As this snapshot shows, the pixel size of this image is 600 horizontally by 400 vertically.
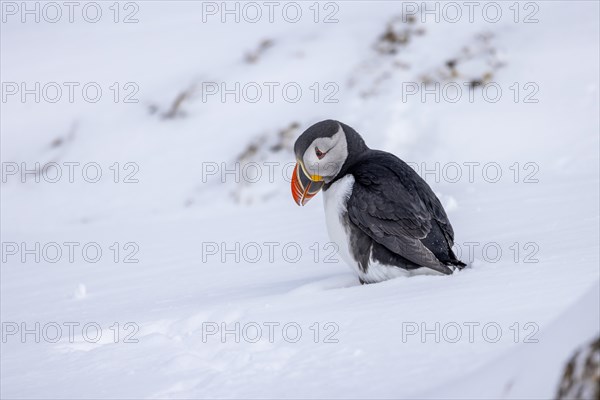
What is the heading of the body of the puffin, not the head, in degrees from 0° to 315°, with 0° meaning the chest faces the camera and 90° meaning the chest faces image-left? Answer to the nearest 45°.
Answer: approximately 90°
